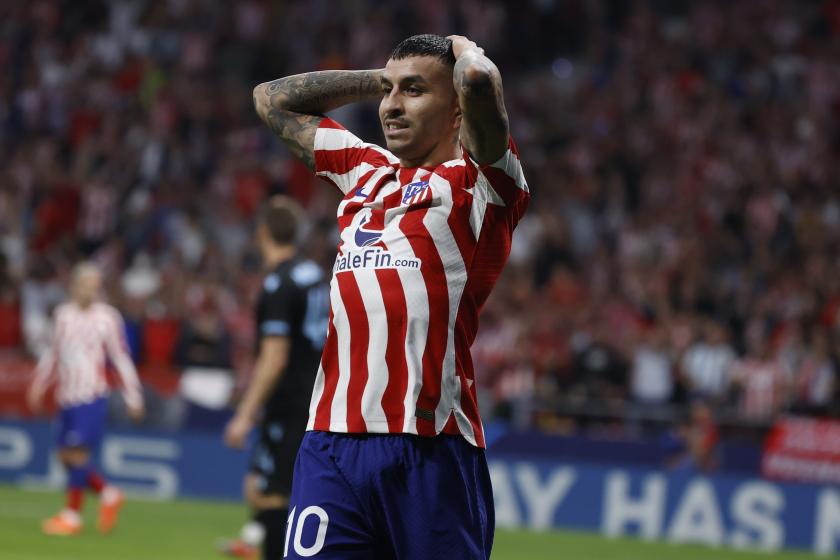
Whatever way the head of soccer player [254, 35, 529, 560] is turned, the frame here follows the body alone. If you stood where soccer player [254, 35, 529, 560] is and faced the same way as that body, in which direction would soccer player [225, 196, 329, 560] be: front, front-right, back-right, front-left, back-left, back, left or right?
back-right

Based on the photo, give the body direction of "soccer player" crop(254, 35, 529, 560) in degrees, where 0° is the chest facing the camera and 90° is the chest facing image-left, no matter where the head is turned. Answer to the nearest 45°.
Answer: approximately 45°

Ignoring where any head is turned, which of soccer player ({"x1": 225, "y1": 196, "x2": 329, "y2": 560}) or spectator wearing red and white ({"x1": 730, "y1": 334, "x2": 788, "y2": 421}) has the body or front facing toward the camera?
the spectator wearing red and white

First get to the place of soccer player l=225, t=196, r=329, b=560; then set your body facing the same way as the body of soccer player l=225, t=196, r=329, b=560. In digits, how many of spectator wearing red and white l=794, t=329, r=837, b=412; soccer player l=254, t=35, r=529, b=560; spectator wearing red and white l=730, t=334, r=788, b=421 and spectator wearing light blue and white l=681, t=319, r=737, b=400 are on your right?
3

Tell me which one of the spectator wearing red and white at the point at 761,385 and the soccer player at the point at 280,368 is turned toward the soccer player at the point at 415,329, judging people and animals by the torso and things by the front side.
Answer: the spectator wearing red and white

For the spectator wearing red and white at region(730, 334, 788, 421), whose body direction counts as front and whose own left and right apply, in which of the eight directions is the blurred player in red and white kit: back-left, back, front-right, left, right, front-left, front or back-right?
front-right

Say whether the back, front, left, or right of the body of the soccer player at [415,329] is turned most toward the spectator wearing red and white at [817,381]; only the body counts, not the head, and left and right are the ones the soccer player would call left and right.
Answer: back

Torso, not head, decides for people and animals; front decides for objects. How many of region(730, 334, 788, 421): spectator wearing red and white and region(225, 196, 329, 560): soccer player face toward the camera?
1

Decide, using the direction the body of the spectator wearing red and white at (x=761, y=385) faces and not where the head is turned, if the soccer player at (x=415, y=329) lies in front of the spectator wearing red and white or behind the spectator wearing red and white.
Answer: in front

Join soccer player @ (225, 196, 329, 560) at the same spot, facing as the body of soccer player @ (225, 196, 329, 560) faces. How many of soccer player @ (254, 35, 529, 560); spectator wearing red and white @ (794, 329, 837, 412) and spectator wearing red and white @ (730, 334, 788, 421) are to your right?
2

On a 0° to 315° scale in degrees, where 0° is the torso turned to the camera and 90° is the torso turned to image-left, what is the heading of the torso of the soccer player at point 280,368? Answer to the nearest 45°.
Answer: approximately 135°

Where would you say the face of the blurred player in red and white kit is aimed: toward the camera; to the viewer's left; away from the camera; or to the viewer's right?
toward the camera

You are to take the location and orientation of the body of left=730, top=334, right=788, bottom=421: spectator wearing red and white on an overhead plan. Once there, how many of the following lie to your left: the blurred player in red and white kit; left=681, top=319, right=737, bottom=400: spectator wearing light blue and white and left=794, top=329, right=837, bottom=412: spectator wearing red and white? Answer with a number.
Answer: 1

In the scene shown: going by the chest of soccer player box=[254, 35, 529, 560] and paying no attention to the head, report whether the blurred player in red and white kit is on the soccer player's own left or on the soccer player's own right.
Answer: on the soccer player's own right

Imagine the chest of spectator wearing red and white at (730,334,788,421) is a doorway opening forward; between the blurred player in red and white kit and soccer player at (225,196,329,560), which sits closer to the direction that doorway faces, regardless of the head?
the soccer player

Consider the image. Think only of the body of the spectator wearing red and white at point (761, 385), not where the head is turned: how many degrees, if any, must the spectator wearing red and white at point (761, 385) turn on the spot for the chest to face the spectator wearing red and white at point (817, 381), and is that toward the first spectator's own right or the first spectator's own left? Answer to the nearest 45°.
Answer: approximately 90° to the first spectator's own left

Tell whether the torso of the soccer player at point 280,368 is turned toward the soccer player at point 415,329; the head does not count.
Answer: no

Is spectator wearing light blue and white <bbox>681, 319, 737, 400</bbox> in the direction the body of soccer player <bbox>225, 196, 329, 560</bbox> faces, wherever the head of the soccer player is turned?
no

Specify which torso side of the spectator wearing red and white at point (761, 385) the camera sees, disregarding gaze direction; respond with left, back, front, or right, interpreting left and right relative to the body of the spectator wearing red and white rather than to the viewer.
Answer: front
